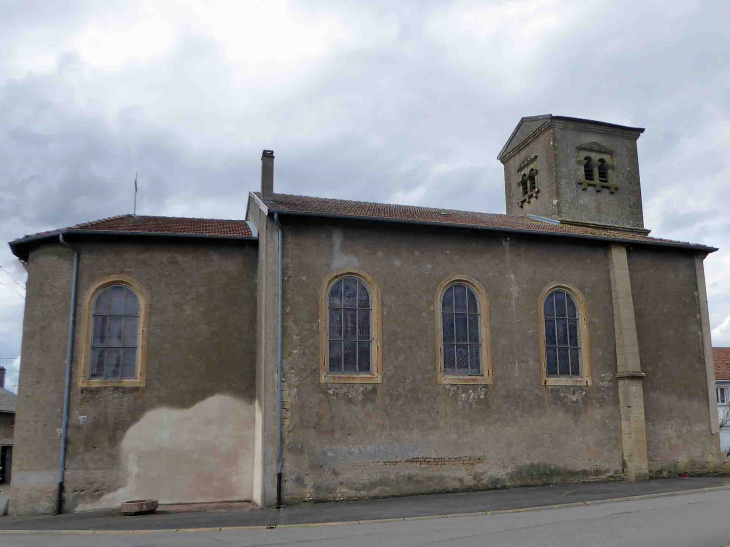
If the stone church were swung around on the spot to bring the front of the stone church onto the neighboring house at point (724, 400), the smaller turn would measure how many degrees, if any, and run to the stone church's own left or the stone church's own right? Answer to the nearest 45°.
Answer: approximately 45° to the stone church's own left

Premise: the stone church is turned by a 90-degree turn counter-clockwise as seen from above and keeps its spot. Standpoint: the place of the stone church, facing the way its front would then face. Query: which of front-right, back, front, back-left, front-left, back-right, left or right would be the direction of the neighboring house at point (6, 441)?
front-left

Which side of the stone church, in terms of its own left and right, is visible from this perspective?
right
